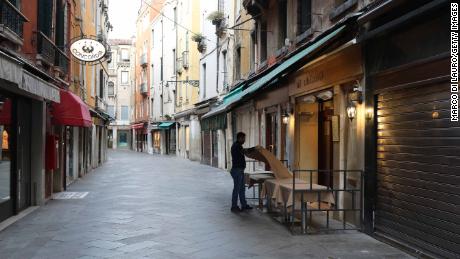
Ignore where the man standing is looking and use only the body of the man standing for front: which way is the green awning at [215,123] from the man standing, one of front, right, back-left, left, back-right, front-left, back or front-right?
left

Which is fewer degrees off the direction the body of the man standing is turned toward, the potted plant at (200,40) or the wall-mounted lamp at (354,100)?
the wall-mounted lamp

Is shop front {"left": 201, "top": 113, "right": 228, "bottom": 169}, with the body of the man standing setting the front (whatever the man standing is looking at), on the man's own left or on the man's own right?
on the man's own left

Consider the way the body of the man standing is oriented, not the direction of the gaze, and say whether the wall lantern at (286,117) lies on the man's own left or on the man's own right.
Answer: on the man's own left

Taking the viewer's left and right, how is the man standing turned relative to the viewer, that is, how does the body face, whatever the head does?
facing to the right of the viewer

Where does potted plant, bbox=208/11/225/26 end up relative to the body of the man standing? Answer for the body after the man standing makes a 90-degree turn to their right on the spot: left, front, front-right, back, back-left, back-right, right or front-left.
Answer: back

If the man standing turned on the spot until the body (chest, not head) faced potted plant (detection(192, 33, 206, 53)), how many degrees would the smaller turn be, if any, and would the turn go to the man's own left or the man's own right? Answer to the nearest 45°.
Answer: approximately 90° to the man's own left

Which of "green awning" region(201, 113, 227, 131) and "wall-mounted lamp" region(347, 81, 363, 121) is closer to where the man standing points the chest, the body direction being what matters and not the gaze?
the wall-mounted lamp

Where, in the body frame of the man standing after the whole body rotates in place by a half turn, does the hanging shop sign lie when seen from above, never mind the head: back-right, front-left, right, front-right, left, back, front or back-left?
front-right
